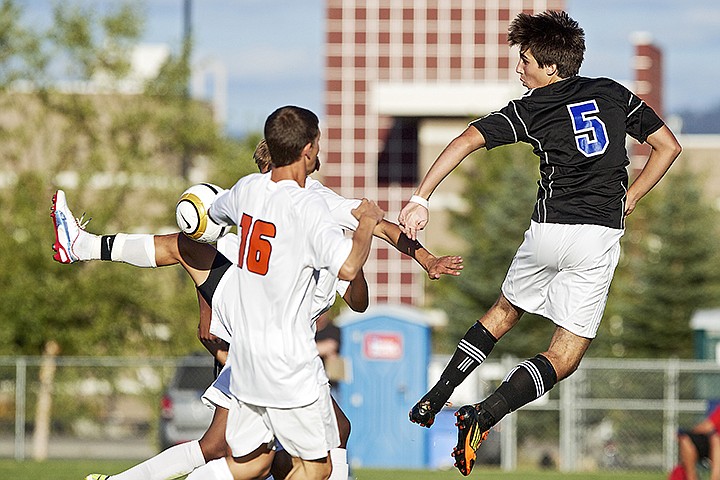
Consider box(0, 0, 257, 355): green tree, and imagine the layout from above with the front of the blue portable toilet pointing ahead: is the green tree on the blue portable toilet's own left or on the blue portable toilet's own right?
on the blue portable toilet's own right

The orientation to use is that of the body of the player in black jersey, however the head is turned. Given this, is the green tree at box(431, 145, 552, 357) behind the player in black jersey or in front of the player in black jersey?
in front

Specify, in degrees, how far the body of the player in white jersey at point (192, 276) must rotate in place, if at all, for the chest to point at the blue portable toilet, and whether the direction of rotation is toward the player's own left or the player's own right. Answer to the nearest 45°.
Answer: approximately 90° to the player's own right

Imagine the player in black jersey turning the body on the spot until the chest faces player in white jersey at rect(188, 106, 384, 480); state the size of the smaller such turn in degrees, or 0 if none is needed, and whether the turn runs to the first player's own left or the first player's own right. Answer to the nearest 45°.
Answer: approximately 90° to the first player's own left

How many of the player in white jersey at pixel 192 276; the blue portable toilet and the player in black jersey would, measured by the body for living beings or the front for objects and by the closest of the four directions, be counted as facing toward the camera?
1

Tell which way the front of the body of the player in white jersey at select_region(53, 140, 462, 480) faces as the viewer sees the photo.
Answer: to the viewer's left

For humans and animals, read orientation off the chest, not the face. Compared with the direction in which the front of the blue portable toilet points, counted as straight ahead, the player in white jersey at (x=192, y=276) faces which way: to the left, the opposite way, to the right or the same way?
to the right

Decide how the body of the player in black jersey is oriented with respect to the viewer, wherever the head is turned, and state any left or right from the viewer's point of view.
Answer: facing away from the viewer and to the left of the viewer

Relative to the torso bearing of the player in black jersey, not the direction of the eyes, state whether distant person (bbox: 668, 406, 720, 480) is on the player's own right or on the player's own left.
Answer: on the player's own right

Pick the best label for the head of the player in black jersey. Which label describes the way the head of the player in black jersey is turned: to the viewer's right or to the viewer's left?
to the viewer's left

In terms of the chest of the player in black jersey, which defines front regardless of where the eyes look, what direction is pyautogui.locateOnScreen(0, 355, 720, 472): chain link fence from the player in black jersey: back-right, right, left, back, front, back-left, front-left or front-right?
front-right

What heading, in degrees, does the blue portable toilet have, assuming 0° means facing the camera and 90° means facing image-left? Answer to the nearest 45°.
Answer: approximately 0°
